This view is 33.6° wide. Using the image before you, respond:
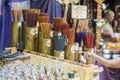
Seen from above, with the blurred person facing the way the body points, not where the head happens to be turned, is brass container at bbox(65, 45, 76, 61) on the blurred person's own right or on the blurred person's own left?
on the blurred person's own right

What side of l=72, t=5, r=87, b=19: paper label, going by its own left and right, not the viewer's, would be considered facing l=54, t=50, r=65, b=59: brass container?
front

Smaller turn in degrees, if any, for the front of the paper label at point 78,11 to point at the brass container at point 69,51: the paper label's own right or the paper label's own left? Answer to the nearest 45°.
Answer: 0° — it already faces it

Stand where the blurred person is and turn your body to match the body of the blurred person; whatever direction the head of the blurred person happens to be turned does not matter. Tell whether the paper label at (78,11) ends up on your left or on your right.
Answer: on your right

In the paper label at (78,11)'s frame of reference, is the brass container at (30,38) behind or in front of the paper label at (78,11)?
in front

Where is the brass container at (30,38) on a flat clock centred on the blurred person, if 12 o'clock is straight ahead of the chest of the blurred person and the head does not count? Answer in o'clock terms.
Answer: The brass container is roughly at 2 o'clock from the blurred person.

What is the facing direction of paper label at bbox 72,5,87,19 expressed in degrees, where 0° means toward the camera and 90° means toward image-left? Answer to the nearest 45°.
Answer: approximately 0°
